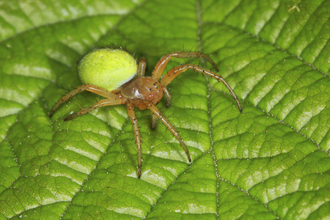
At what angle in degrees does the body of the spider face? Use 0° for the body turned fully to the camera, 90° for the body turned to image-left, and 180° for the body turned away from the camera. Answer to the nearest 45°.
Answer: approximately 315°
